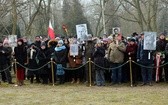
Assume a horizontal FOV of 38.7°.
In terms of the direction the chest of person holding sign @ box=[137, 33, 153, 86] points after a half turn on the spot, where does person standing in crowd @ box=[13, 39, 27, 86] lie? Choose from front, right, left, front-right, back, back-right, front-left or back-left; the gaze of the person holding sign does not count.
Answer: left

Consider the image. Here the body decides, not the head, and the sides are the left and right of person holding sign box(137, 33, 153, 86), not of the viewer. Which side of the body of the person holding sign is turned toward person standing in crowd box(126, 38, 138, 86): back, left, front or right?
right

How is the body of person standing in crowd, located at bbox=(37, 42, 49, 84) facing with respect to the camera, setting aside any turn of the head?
toward the camera

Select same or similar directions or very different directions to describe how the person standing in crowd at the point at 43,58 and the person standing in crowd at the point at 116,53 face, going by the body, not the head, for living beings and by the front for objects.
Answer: same or similar directions

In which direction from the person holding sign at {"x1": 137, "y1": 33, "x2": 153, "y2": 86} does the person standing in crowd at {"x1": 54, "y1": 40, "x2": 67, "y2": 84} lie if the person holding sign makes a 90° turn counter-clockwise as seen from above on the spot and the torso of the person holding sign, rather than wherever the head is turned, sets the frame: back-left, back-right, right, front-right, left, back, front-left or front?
back

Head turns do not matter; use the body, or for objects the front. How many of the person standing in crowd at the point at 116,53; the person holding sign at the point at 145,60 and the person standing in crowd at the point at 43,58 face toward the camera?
3

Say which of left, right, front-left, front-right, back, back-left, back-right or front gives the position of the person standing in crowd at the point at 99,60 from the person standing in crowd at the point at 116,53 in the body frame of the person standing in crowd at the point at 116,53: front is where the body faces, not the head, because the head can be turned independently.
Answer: right

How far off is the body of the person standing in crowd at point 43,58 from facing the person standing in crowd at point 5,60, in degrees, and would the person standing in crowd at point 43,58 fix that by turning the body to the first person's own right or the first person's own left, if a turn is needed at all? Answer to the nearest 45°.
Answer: approximately 90° to the first person's own right

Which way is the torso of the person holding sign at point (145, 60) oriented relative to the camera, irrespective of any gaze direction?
toward the camera

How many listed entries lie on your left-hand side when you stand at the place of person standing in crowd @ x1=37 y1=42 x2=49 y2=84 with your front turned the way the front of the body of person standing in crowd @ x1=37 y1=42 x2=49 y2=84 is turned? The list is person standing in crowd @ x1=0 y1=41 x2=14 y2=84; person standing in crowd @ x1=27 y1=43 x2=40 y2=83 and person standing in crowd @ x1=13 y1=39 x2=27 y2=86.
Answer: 0

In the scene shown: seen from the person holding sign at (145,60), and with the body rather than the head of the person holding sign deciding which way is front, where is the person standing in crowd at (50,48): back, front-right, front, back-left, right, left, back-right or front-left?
right

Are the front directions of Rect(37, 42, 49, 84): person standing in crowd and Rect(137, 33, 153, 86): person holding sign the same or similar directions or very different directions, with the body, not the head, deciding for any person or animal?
same or similar directions

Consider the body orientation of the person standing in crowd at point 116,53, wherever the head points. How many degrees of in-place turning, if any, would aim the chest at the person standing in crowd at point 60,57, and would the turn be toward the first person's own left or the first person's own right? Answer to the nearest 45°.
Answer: approximately 90° to the first person's own right

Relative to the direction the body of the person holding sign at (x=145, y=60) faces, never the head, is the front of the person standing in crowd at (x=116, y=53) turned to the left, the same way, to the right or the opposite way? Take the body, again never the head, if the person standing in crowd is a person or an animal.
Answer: the same way
